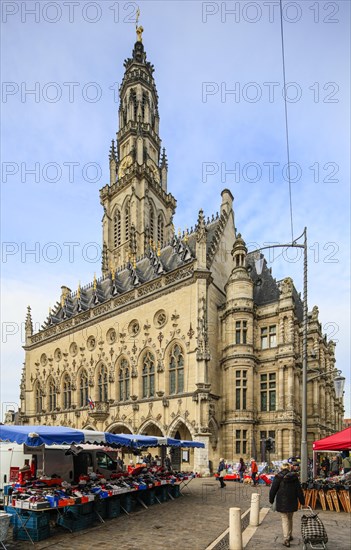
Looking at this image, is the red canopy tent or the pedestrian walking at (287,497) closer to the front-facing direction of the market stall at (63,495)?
the pedestrian walking

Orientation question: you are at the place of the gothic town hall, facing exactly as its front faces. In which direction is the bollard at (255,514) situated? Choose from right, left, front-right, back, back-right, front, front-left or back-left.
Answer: front-left

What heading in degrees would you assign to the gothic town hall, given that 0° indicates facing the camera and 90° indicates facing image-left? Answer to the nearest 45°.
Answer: approximately 45°

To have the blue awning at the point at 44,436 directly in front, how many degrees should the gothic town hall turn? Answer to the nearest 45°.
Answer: approximately 45° to its left

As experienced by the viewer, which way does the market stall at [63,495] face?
facing the viewer and to the right of the viewer

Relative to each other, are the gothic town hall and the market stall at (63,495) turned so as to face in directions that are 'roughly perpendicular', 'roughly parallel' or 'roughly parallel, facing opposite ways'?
roughly perpendicular

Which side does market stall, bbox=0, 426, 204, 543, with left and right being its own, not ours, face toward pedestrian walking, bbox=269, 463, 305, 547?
front
